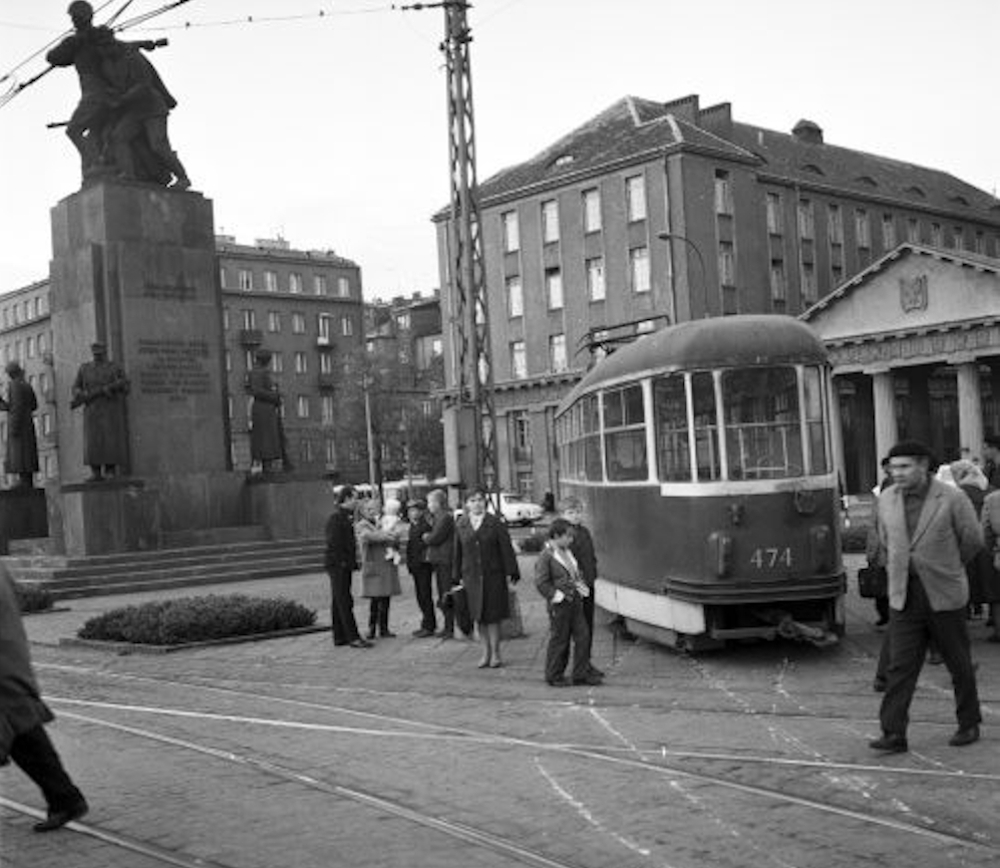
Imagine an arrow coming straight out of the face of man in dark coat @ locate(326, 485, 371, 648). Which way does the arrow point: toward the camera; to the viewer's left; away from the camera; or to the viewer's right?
to the viewer's right

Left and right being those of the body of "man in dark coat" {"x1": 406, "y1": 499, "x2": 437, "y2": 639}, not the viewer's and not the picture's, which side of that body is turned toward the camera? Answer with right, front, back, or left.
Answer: left

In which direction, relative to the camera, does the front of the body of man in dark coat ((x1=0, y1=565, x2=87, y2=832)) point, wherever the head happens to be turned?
to the viewer's left

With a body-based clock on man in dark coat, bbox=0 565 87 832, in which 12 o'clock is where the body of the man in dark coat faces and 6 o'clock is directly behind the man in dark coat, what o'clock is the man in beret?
The man in beret is roughly at 5 o'clock from the man in dark coat.

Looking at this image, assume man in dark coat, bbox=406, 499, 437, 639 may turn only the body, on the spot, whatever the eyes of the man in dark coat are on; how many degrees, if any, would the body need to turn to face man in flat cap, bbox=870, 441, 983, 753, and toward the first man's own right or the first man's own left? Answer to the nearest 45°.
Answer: approximately 90° to the first man's own left

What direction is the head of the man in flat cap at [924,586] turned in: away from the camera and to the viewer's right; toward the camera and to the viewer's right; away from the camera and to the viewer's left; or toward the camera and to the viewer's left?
toward the camera and to the viewer's left

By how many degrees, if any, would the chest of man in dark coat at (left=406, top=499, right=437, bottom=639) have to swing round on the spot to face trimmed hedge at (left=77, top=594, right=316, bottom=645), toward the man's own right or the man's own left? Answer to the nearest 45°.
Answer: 0° — they already face it

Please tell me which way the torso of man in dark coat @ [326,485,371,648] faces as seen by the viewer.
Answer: to the viewer's right

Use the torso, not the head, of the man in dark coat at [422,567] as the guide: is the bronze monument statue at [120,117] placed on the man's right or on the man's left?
on the man's right

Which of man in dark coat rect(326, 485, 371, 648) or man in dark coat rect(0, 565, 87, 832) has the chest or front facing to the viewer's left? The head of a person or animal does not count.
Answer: man in dark coat rect(0, 565, 87, 832)
